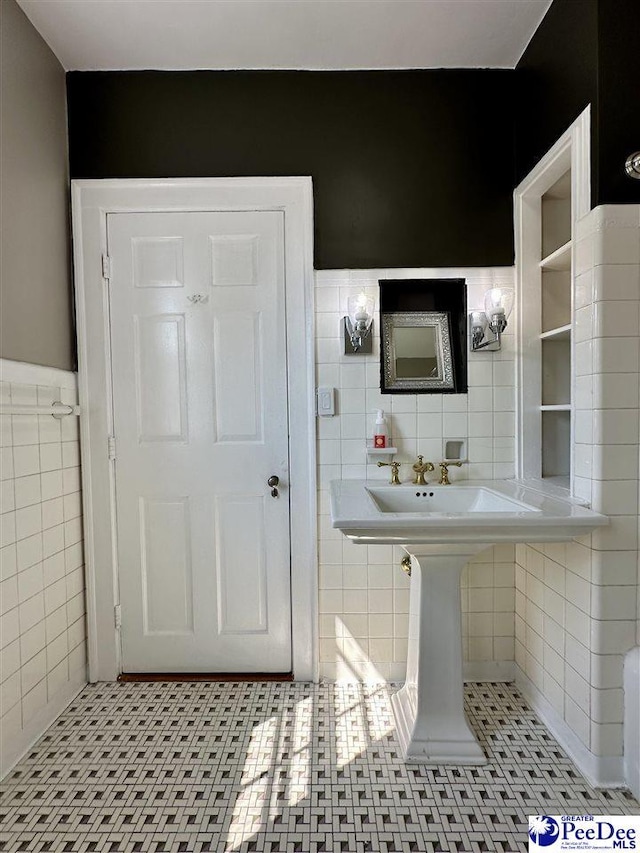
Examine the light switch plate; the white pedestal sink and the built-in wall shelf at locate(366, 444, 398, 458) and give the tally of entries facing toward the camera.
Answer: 3

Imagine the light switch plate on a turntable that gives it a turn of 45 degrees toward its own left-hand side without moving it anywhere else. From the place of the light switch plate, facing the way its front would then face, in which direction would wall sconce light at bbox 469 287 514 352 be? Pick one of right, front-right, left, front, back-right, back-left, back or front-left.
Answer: front-left

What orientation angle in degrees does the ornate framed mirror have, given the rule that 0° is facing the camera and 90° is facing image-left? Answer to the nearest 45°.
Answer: approximately 0°

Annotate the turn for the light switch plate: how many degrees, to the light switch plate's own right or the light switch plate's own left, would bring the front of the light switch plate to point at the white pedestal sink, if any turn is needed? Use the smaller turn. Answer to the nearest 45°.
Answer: approximately 45° to the light switch plate's own left

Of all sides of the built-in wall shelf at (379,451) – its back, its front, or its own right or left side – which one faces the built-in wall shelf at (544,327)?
left
